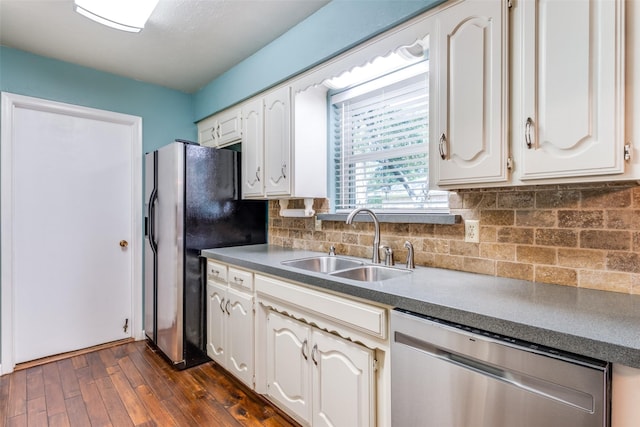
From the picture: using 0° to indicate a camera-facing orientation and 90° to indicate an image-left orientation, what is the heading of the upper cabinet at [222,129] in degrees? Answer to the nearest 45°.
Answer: approximately 45°

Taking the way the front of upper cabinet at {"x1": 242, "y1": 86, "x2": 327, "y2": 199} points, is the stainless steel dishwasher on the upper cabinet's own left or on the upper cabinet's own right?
on the upper cabinet's own left

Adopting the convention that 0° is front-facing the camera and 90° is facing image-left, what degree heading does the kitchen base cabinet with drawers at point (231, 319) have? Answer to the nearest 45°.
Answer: approximately 45°

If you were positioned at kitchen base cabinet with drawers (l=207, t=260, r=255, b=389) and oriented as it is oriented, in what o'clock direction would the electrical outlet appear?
The electrical outlet is roughly at 9 o'clock from the kitchen base cabinet with drawers.

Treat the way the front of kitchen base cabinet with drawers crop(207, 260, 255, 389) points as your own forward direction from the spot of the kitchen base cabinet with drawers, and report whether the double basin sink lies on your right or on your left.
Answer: on your left

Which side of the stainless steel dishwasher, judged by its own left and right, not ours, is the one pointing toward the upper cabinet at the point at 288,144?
right
